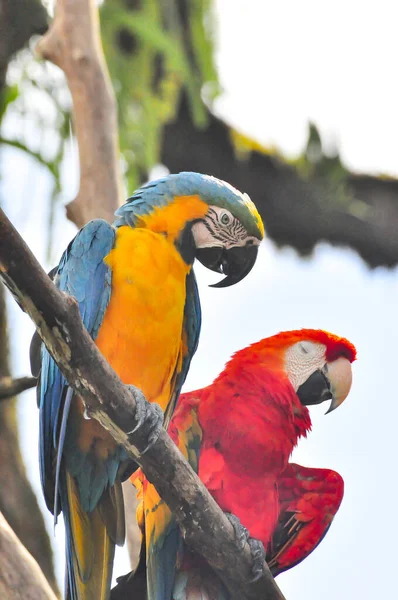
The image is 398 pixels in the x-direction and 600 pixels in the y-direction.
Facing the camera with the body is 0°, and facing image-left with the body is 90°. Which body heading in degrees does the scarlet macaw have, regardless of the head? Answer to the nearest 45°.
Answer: approximately 315°

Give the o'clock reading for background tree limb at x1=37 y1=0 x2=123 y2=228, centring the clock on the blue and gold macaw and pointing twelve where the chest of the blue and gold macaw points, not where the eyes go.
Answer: The background tree limb is roughly at 7 o'clock from the blue and gold macaw.

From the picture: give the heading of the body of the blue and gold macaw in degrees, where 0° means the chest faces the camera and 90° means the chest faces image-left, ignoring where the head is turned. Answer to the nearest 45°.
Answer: approximately 315°

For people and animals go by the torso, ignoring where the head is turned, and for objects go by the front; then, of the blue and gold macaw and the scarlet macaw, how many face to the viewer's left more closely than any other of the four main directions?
0

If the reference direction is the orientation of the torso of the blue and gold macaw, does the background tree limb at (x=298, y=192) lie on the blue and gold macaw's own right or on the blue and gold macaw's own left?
on the blue and gold macaw's own left

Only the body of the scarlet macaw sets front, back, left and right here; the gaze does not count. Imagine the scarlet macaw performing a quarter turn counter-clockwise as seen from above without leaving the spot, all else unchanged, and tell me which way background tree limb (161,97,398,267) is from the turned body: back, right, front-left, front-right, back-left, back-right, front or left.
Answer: front-left
